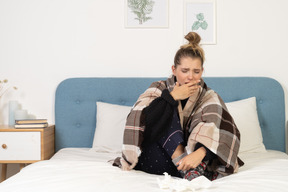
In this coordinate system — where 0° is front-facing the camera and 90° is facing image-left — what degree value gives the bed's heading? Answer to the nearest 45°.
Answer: approximately 0°

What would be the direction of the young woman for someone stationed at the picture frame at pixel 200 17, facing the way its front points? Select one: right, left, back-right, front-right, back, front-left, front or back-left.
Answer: front

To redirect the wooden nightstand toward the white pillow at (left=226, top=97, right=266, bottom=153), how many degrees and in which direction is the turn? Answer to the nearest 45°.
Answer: approximately 90° to its left

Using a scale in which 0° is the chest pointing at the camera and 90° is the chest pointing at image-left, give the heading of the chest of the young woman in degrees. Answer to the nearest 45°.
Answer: approximately 0°
